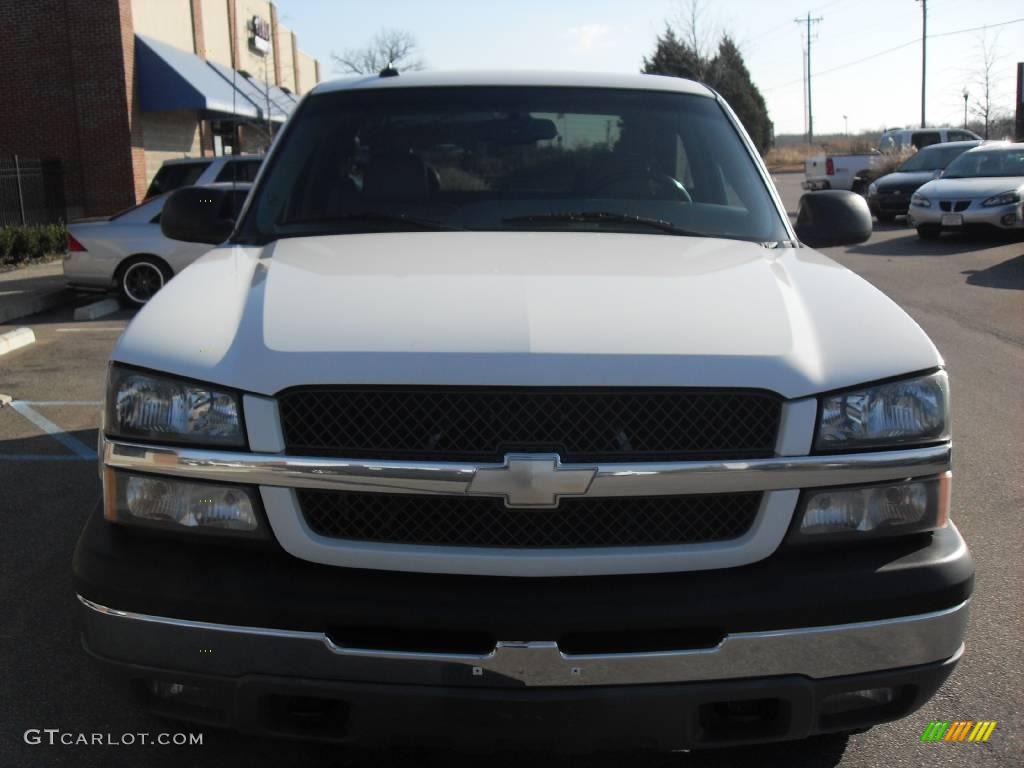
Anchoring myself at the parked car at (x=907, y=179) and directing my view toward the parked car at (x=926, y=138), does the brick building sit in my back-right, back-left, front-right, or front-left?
back-left

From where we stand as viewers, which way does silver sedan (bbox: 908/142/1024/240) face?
facing the viewer and to the left of the viewer

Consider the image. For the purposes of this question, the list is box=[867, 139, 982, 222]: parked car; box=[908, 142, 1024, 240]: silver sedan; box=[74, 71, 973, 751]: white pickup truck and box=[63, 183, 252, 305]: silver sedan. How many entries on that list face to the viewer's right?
1

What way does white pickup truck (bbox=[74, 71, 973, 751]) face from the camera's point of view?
toward the camera

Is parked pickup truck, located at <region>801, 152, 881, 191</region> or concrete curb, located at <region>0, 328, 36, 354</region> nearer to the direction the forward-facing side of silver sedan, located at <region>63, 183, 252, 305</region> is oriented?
the parked pickup truck

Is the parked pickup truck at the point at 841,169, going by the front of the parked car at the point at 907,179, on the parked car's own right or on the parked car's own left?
on the parked car's own right

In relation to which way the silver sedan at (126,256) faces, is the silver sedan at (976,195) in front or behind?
in front

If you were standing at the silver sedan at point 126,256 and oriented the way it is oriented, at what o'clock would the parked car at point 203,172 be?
The parked car is roughly at 10 o'clock from the silver sedan.

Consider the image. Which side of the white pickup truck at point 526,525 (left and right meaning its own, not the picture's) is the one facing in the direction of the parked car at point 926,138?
back

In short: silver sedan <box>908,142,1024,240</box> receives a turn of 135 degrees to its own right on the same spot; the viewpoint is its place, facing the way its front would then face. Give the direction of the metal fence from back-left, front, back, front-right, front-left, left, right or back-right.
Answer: left
